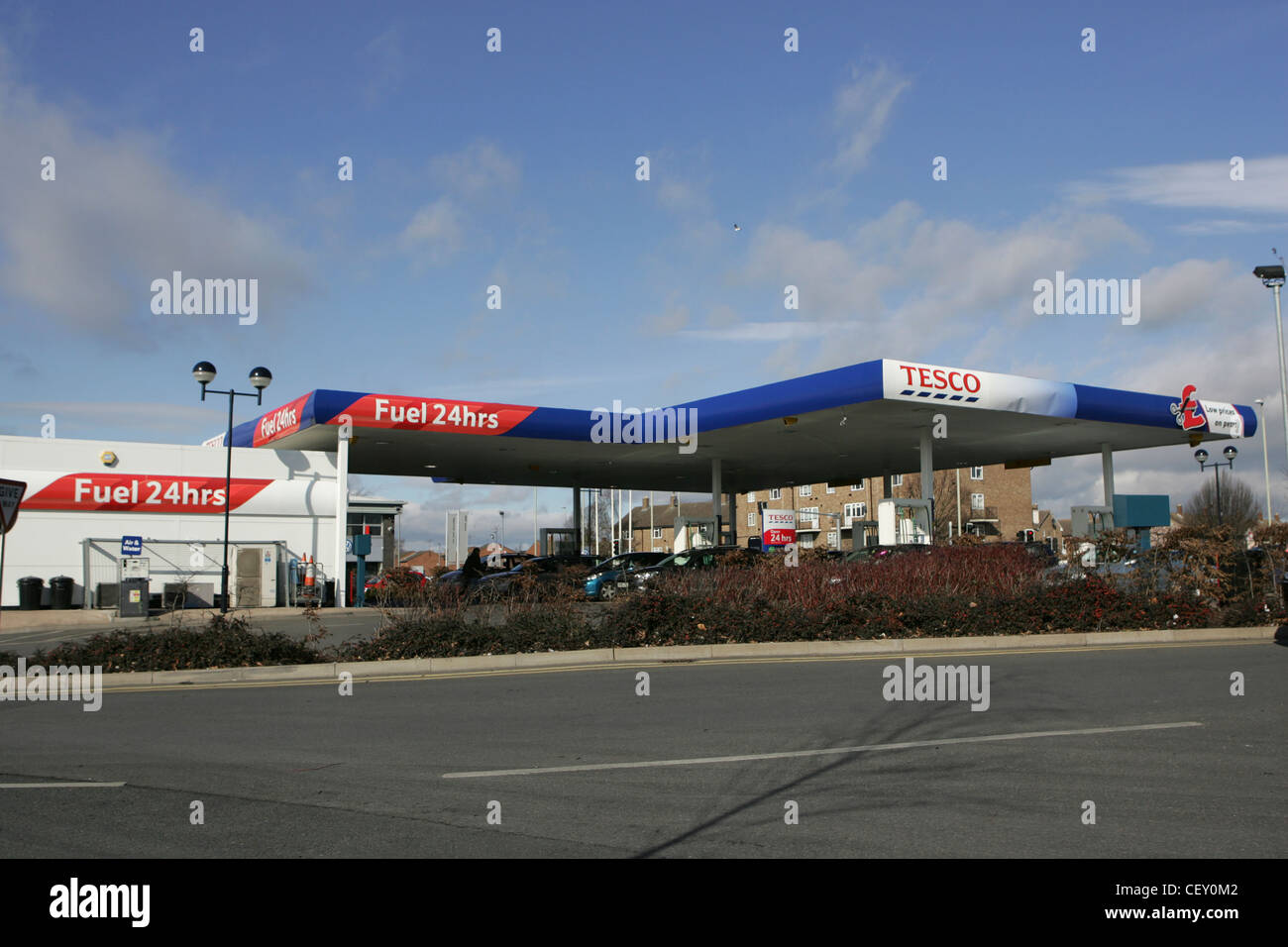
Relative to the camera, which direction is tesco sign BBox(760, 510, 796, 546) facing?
toward the camera

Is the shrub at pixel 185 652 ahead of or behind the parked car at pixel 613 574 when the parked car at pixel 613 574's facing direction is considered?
ahead

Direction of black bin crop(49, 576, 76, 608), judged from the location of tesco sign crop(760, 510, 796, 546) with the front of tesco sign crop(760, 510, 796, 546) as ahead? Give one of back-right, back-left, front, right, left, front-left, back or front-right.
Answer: front-right

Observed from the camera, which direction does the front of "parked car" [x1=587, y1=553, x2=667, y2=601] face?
facing the viewer and to the left of the viewer

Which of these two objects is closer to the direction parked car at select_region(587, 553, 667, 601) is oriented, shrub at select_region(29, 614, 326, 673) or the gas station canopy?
the shrub

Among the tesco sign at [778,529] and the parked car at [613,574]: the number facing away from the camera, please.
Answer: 0

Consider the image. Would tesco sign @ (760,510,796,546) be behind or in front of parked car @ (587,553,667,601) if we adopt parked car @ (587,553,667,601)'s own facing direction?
behind

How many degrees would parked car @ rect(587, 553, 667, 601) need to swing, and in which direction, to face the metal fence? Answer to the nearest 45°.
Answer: approximately 45° to its right

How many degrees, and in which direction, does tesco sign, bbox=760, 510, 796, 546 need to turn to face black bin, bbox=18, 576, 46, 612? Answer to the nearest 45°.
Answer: approximately 45° to its right

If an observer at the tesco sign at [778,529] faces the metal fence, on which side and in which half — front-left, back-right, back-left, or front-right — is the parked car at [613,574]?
front-left
